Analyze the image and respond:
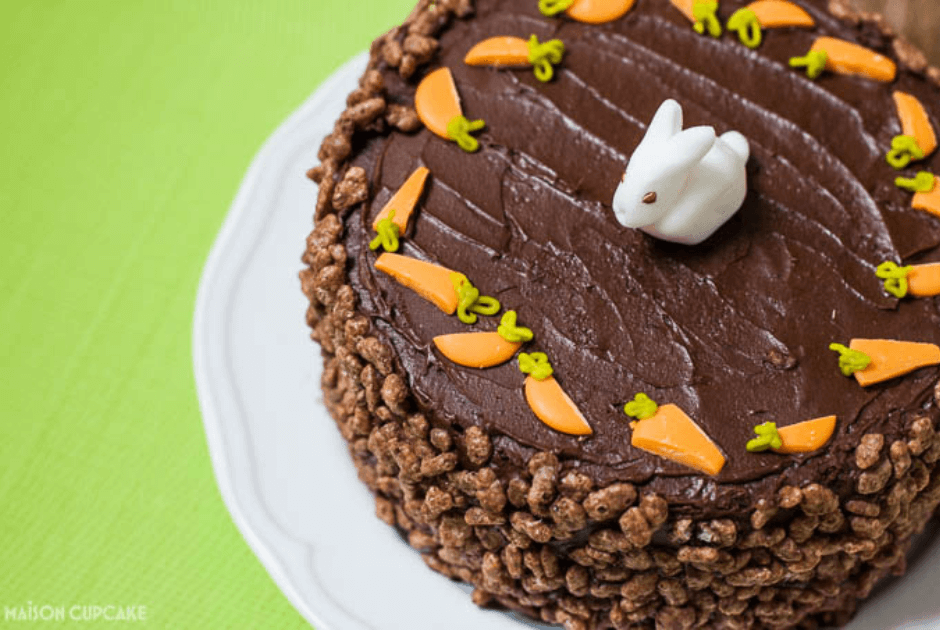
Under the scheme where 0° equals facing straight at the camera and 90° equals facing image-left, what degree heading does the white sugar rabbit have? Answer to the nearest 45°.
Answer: approximately 45°
